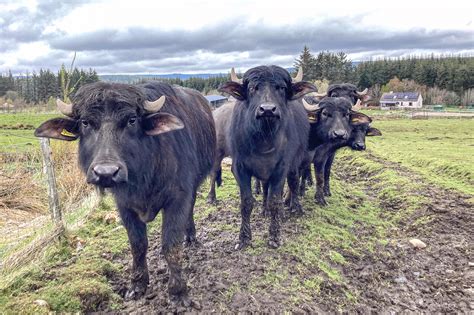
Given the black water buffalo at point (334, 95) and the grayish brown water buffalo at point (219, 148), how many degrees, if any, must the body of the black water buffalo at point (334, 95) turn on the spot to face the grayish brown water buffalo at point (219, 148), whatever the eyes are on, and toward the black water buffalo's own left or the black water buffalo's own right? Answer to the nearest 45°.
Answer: approximately 90° to the black water buffalo's own right

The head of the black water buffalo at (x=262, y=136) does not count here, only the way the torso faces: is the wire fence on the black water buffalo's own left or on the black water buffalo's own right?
on the black water buffalo's own right

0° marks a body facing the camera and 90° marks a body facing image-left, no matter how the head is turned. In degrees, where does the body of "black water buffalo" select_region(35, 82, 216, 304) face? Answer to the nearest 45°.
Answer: approximately 45°

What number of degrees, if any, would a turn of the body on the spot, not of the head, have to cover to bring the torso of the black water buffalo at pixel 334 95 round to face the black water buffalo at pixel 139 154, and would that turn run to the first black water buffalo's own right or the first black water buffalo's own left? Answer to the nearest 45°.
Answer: approximately 45° to the first black water buffalo's own right

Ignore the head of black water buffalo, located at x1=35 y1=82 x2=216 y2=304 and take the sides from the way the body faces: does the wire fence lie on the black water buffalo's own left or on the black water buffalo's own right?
on the black water buffalo's own right

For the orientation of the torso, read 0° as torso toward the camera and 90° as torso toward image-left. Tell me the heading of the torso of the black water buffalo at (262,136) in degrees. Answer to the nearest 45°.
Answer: approximately 0°

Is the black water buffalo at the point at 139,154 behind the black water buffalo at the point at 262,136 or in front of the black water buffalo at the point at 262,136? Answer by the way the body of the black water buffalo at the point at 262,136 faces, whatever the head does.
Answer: in front

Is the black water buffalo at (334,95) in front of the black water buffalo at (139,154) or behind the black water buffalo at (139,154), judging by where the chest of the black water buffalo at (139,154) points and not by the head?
behind

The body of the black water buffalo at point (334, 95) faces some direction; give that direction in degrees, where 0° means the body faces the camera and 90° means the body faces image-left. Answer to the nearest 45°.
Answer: approximately 315°
